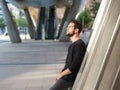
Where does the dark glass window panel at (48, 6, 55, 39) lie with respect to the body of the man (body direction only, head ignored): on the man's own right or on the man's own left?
on the man's own right

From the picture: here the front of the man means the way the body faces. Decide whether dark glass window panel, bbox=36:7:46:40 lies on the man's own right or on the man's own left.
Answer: on the man's own right

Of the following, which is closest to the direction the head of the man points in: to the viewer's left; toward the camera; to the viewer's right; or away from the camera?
to the viewer's left

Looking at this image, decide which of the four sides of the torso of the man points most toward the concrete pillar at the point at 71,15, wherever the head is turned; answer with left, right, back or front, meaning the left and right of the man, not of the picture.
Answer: right

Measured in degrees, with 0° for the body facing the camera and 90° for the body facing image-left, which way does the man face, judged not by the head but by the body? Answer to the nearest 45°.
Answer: approximately 90°
